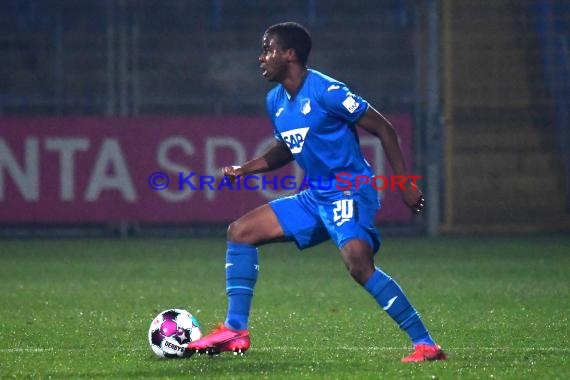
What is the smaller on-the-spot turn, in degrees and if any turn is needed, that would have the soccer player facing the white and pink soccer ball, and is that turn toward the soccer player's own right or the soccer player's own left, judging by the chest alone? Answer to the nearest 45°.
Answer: approximately 45° to the soccer player's own right

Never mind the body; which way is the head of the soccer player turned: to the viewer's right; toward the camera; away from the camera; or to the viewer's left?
to the viewer's left

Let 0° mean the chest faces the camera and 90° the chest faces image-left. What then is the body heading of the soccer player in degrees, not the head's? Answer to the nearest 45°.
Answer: approximately 45°
